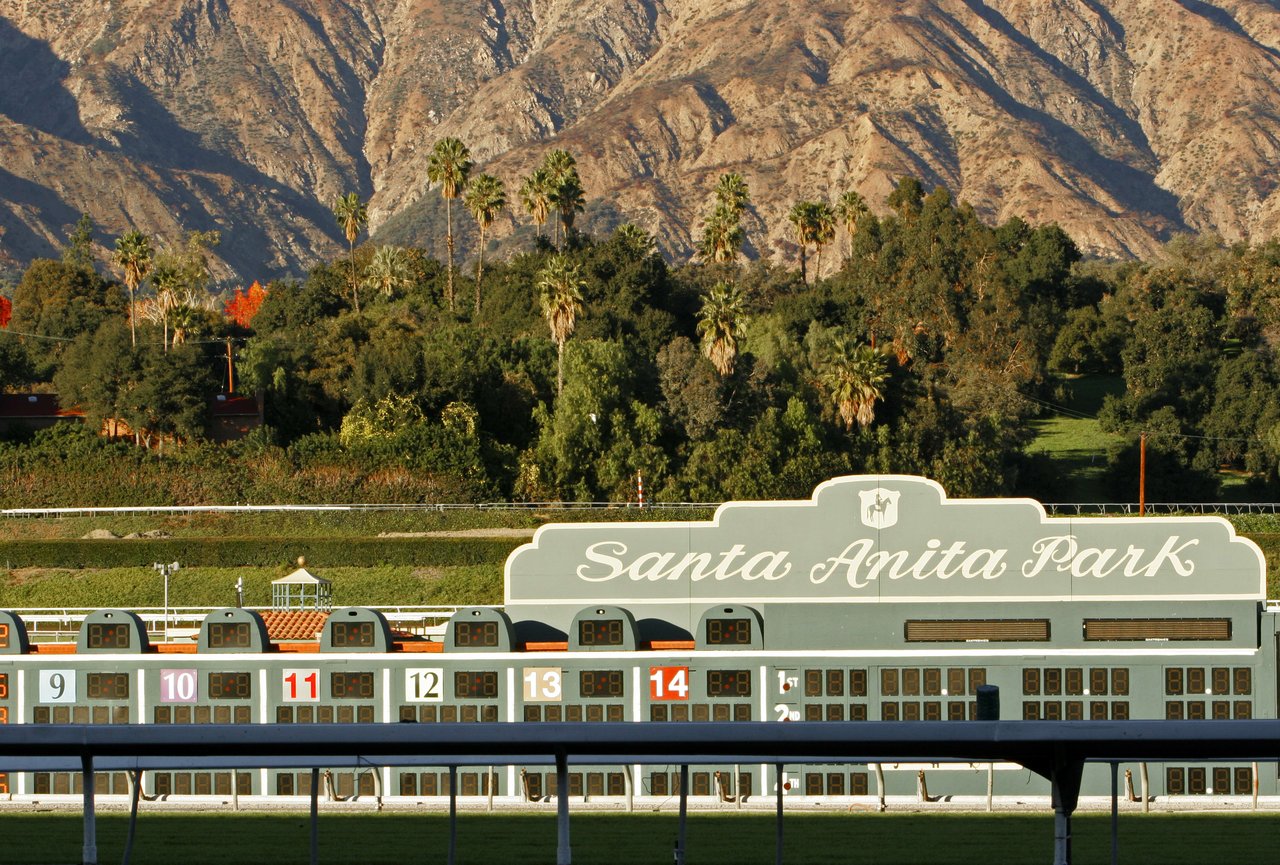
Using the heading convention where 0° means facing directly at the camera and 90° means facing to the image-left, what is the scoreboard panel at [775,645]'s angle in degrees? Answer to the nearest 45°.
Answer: approximately 0°
